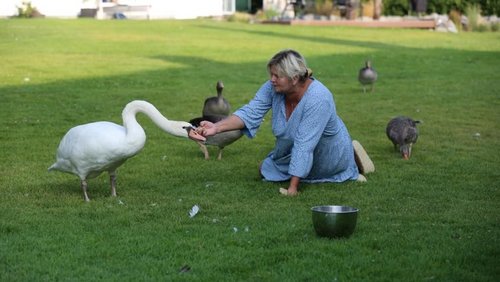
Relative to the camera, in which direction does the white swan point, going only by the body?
to the viewer's right

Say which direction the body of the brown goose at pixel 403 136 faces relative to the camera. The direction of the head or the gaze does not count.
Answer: toward the camera

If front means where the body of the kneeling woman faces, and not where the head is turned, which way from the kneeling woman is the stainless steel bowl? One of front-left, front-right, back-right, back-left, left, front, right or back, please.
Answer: front-left

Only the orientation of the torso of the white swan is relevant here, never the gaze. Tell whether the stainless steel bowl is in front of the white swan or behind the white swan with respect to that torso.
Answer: in front

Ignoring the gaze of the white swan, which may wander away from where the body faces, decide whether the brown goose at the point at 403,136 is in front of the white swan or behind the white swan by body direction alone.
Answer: in front

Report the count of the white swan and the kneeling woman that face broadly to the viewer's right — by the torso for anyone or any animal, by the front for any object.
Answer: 1

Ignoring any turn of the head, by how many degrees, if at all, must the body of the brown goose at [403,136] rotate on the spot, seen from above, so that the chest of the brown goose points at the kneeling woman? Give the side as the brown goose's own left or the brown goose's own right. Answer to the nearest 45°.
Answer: approximately 45° to the brown goose's own right

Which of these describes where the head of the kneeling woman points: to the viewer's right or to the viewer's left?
to the viewer's left

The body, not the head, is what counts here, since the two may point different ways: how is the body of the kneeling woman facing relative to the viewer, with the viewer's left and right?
facing the viewer and to the left of the viewer

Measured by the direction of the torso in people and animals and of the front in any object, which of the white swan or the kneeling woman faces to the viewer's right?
the white swan

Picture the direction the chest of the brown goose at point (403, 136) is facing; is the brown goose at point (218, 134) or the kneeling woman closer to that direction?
the kneeling woman

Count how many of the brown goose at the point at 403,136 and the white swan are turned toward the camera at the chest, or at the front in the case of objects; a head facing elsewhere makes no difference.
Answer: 1

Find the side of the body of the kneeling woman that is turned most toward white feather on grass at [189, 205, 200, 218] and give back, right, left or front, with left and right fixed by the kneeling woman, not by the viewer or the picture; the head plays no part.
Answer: front
